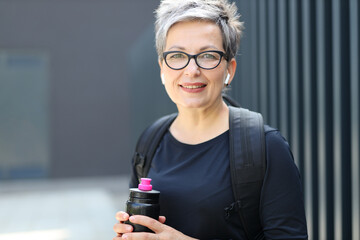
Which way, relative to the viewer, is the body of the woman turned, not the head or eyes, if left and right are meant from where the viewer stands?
facing the viewer and to the left of the viewer
